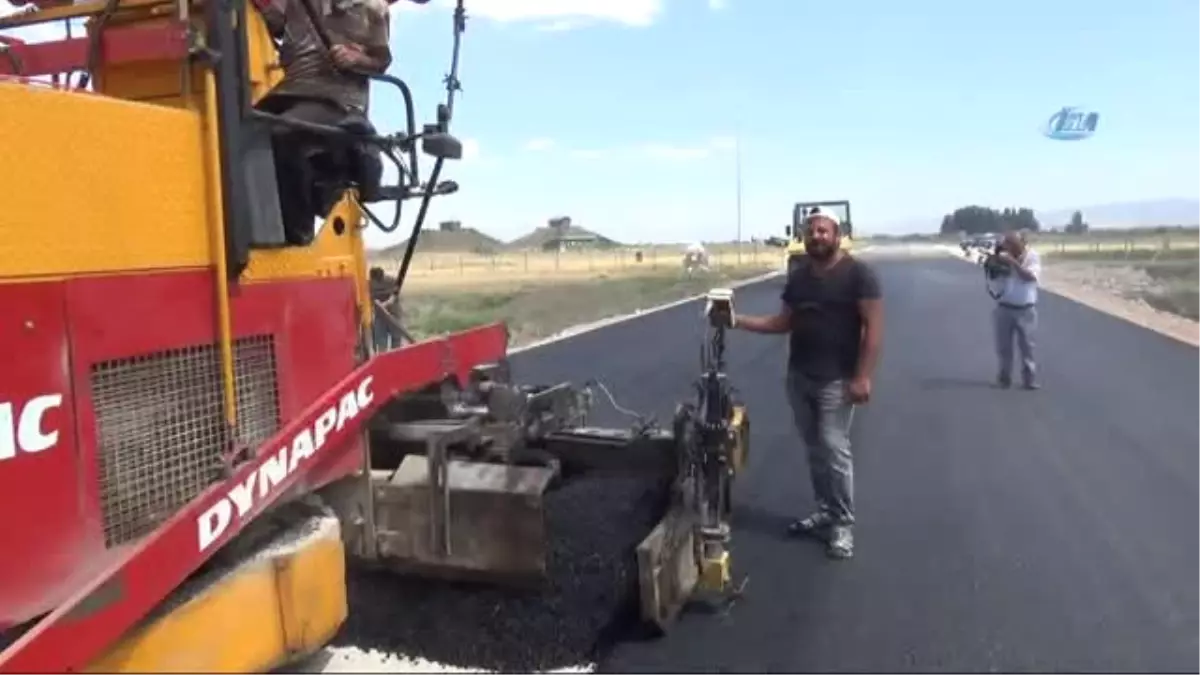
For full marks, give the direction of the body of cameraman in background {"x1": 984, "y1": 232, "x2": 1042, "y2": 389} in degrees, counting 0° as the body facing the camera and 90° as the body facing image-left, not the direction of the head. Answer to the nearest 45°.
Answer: approximately 45°

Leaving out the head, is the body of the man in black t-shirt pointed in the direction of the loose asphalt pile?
yes

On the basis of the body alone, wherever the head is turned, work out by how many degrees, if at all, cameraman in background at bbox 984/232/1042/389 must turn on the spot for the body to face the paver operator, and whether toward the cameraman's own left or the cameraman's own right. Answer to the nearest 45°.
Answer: approximately 45° to the cameraman's own left

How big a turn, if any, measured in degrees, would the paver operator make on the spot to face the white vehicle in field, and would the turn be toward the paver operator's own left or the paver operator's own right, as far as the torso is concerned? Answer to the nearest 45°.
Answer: approximately 135° to the paver operator's own left

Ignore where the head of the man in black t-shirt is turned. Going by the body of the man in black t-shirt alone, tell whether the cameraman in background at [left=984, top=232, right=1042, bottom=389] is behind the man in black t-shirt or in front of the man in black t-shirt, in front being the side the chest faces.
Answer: behind

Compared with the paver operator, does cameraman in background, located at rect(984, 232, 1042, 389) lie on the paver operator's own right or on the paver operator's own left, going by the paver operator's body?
on the paver operator's own left

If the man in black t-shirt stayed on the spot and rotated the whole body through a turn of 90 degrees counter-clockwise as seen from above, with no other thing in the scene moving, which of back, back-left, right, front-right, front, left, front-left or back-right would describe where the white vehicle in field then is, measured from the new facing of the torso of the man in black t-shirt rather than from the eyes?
back-left
